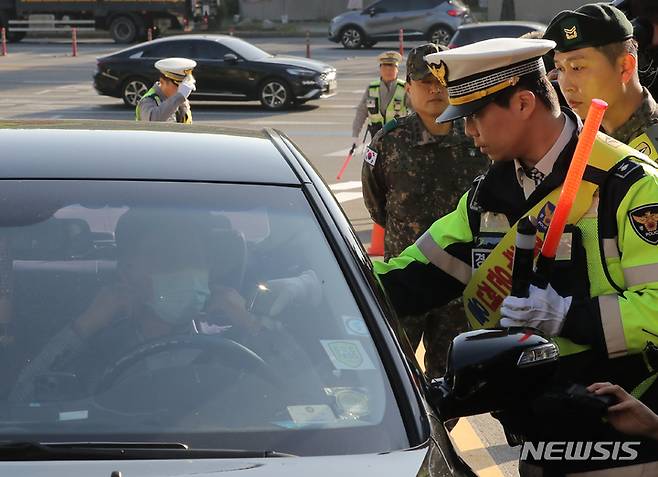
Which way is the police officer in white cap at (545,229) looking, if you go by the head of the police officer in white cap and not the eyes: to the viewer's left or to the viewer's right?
to the viewer's left

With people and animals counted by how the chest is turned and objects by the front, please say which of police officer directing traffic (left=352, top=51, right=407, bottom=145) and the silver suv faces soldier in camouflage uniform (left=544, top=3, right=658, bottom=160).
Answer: the police officer directing traffic

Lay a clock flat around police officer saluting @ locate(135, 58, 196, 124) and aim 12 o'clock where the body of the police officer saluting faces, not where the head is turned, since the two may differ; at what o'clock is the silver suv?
The silver suv is roughly at 8 o'clock from the police officer saluting.

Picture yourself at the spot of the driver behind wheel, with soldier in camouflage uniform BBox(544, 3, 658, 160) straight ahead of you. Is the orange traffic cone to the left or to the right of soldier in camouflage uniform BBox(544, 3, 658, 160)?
left

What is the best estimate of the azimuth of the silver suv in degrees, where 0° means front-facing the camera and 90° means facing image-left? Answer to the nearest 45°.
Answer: approximately 90°

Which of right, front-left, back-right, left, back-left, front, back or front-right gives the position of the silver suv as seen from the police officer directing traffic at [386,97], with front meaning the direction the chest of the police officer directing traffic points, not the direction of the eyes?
back

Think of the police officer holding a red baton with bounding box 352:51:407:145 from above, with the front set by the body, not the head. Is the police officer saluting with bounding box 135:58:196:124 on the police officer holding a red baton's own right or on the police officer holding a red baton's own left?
on the police officer holding a red baton's own right

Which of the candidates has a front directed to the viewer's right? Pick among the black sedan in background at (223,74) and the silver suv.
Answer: the black sedan in background

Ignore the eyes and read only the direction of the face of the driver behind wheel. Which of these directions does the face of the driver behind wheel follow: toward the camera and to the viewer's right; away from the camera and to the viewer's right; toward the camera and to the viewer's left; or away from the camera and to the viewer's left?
toward the camera and to the viewer's right
